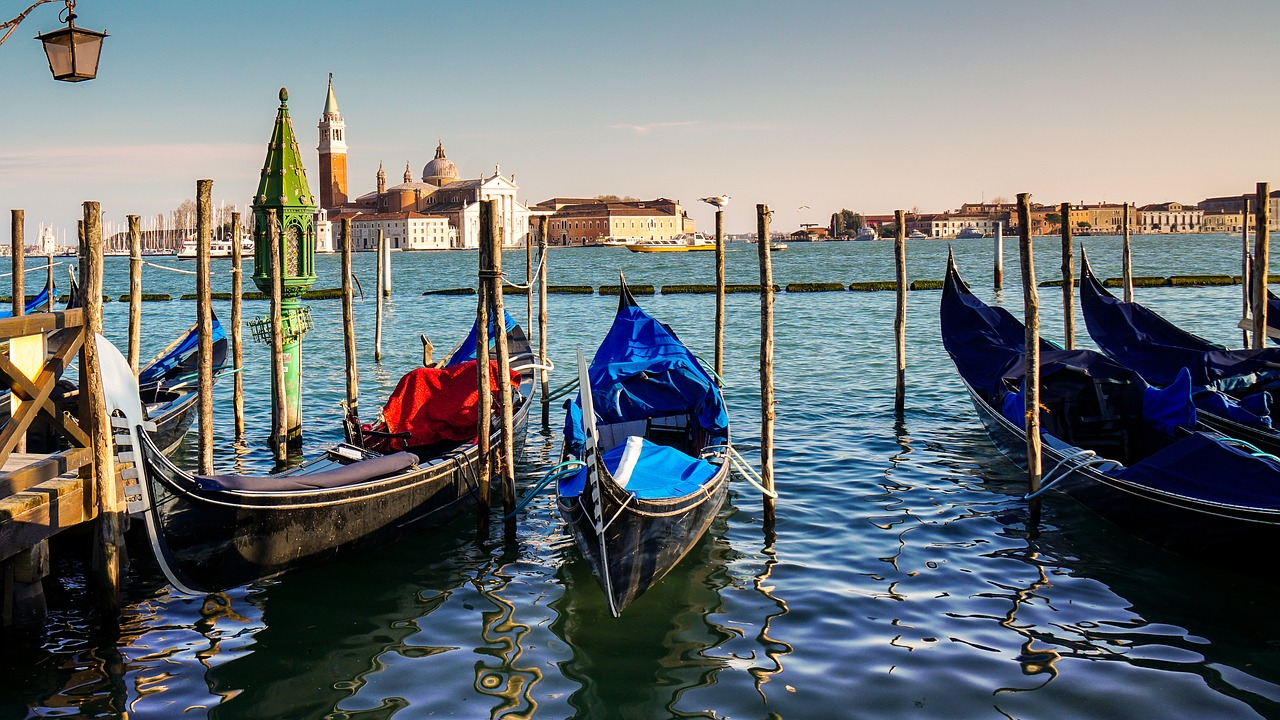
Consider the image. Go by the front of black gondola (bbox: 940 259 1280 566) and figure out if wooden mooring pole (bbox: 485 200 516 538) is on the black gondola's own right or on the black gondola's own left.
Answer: on the black gondola's own right

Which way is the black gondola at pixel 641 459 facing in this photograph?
toward the camera

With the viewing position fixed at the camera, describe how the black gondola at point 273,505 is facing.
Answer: facing the viewer and to the left of the viewer

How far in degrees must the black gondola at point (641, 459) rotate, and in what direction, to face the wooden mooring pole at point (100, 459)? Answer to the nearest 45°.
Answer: approximately 45° to its right

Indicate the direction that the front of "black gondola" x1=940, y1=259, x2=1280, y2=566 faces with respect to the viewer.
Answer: facing the viewer and to the right of the viewer

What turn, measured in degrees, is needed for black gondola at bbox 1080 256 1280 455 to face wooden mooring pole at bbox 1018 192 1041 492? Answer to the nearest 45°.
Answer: approximately 45° to its right

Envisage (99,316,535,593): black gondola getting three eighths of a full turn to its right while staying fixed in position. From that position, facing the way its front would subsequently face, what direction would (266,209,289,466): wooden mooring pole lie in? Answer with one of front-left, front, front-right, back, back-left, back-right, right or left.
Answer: front

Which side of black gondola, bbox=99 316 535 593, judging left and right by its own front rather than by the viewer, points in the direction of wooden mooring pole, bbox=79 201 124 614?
front

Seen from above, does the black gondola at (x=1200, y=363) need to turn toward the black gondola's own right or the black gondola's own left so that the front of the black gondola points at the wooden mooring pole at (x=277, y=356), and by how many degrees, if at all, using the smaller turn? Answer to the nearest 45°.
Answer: approximately 90° to the black gondola's own right

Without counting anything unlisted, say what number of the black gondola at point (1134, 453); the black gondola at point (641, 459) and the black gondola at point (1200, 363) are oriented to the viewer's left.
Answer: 0

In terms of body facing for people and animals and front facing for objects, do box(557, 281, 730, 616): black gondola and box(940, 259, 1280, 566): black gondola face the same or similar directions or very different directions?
same or similar directions

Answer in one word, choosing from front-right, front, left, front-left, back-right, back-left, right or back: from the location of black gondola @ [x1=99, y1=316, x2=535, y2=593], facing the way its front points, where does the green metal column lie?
back-right

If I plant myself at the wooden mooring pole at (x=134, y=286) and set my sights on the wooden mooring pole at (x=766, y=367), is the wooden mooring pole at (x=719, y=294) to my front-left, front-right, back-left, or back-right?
front-left

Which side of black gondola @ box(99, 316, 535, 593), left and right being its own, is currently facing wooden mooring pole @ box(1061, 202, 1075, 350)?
back

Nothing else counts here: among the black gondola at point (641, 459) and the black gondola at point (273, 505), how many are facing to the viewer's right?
0
